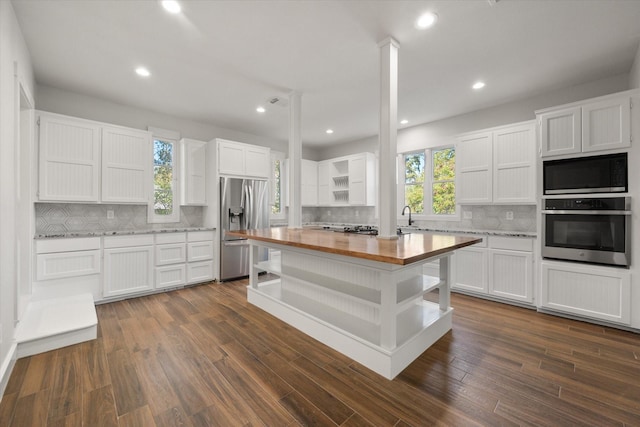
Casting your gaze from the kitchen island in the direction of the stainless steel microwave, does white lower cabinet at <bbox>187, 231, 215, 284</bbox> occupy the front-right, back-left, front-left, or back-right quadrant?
back-left

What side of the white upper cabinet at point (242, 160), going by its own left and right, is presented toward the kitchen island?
front

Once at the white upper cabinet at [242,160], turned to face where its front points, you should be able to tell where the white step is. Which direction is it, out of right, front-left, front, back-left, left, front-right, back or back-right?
right

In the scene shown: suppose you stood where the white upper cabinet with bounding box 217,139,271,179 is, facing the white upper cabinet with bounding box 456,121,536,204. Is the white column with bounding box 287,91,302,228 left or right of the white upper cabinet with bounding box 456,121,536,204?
right

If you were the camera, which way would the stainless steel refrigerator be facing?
facing the viewer and to the right of the viewer

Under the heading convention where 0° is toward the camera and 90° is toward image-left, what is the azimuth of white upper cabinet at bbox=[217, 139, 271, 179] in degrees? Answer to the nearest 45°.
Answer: approximately 315°

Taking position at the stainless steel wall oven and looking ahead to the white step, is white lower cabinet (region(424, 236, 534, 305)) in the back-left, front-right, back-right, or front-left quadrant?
front-right

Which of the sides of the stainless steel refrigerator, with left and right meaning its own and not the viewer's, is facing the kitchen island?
front

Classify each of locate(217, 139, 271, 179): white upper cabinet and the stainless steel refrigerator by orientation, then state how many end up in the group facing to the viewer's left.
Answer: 0

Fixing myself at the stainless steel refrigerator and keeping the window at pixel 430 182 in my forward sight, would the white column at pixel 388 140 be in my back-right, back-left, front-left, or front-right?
front-right

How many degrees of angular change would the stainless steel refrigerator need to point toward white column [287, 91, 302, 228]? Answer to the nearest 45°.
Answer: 0° — it already faces it
